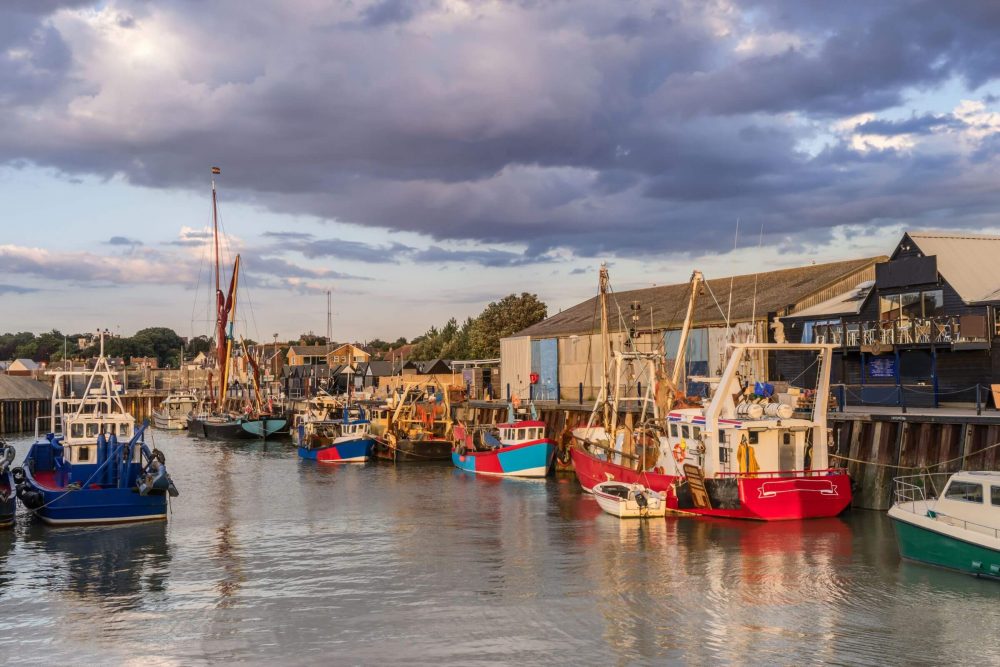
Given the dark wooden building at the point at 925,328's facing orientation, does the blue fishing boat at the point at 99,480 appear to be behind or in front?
in front

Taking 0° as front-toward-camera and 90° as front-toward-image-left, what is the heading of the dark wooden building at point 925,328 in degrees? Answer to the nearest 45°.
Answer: approximately 45°

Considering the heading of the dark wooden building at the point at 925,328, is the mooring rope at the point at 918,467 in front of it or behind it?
in front

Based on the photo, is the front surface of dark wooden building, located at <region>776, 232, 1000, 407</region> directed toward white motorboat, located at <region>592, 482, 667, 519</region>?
yes

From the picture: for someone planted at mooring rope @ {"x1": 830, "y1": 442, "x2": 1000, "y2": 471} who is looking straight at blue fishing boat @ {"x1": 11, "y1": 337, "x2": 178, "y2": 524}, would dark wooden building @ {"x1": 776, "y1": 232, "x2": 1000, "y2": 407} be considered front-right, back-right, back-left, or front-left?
back-right

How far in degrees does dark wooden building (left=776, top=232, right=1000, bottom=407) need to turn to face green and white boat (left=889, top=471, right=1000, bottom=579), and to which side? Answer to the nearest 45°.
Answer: approximately 45° to its left

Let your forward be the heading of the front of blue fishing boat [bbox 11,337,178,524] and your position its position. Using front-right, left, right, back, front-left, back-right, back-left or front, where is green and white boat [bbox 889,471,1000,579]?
back-right

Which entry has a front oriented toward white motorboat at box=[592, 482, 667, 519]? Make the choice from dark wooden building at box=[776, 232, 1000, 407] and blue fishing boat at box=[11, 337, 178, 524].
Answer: the dark wooden building
